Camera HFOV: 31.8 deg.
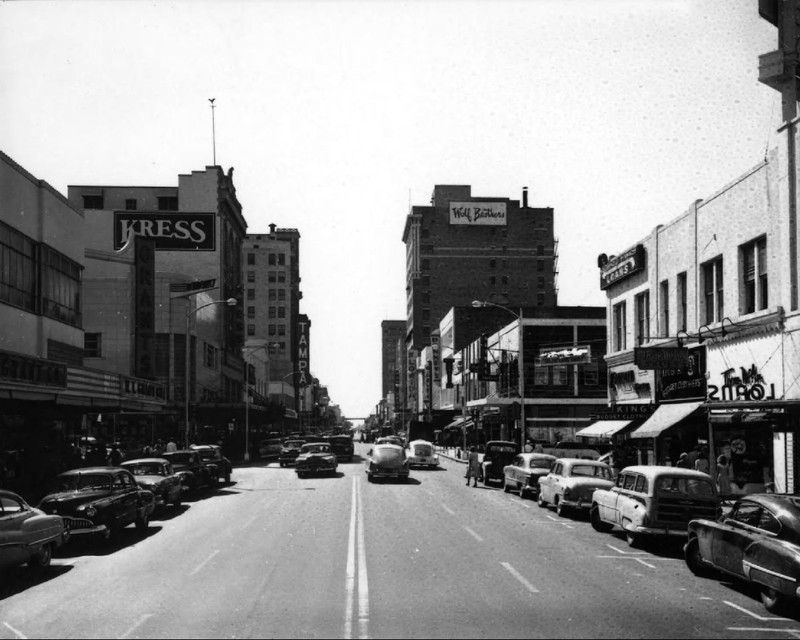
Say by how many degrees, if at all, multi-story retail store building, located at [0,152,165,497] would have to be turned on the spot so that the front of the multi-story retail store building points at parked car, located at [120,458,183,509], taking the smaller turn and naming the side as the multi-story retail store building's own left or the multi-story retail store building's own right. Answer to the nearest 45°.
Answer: approximately 45° to the multi-story retail store building's own right

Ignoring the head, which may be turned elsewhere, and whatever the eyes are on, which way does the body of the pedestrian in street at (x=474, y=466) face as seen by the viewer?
away from the camera

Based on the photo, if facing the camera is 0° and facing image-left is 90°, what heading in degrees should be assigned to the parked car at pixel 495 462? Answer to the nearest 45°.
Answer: approximately 180°

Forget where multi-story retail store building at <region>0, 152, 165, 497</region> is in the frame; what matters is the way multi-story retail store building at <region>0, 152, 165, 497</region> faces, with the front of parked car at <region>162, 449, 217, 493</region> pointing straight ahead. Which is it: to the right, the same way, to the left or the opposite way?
to the left

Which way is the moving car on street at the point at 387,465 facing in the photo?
away from the camera

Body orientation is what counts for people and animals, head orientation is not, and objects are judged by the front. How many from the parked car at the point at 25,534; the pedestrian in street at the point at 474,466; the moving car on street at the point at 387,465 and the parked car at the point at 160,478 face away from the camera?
2

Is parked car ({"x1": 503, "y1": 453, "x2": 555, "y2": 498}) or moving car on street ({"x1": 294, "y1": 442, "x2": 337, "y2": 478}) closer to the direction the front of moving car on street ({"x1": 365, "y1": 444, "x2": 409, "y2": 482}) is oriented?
the moving car on street

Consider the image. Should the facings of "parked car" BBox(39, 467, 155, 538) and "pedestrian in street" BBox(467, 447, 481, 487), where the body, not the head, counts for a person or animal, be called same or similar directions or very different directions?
very different directions
